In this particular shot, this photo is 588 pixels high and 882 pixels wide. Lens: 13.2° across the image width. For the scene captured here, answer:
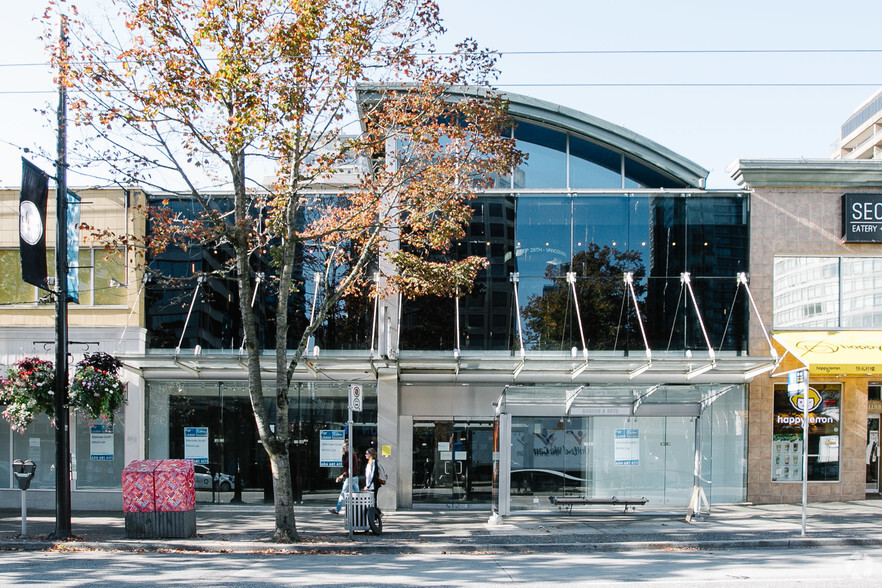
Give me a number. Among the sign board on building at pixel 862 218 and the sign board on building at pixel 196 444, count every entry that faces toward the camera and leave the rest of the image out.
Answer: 2

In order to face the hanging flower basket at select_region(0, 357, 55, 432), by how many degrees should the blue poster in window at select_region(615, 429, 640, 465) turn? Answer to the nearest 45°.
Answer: approximately 45° to its right

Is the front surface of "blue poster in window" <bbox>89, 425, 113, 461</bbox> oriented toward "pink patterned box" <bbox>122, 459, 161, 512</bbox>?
yes

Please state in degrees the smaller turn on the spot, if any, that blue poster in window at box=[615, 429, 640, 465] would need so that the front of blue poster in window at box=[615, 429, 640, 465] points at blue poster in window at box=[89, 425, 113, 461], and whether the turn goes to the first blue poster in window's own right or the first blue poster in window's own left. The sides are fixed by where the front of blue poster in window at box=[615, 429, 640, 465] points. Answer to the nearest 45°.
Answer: approximately 90° to the first blue poster in window's own right

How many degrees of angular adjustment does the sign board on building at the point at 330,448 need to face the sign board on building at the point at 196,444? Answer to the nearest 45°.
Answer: approximately 90° to its right
